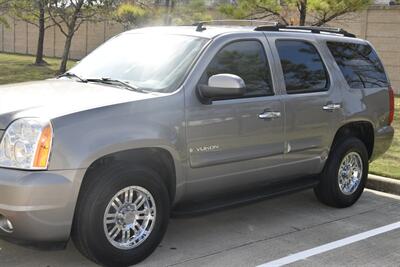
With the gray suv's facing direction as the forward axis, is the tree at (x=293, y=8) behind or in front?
behind

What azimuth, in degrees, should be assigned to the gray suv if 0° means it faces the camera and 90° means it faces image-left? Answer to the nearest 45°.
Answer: approximately 45°

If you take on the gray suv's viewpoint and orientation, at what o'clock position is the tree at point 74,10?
The tree is roughly at 4 o'clock from the gray suv.

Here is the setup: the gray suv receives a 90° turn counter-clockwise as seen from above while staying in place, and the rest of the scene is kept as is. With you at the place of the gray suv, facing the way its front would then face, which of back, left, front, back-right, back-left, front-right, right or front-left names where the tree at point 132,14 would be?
back-left

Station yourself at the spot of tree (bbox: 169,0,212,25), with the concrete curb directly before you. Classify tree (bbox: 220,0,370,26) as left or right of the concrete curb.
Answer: left

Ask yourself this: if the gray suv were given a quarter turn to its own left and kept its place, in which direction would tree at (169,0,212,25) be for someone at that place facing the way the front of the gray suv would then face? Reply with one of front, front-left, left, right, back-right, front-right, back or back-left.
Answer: back-left

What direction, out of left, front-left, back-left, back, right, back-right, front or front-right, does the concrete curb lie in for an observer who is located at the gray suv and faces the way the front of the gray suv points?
back
